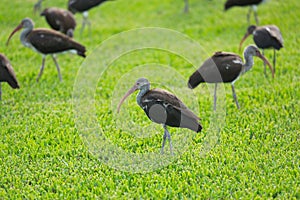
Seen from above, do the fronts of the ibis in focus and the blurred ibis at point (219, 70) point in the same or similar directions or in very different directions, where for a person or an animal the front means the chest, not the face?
very different directions

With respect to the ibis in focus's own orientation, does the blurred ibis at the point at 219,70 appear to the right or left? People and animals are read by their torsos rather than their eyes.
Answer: on its right

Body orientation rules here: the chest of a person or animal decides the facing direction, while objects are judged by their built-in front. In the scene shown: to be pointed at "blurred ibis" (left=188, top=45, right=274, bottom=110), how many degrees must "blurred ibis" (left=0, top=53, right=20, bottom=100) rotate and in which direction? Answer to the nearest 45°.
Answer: approximately 135° to its left

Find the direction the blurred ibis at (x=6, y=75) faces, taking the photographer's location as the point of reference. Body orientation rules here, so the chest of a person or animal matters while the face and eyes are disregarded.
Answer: facing to the left of the viewer

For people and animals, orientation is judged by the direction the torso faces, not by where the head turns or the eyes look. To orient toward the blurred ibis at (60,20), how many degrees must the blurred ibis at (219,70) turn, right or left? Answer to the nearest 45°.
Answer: approximately 135° to its left

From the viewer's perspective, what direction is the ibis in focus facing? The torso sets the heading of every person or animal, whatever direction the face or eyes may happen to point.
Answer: to the viewer's left

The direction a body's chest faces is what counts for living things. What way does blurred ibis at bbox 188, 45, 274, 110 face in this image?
to the viewer's right

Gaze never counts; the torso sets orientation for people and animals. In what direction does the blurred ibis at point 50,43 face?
to the viewer's left
